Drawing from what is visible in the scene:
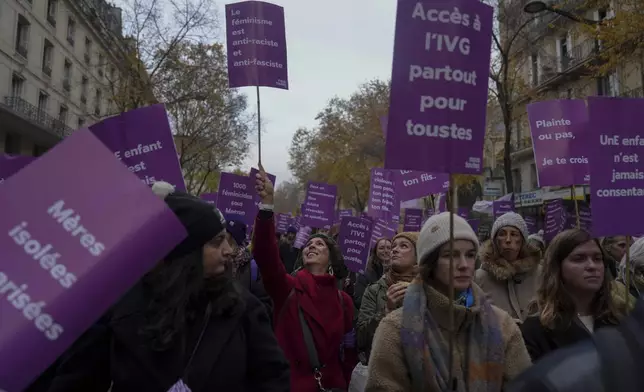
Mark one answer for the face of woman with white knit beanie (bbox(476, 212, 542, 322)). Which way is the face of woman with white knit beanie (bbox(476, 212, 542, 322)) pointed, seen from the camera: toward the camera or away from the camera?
toward the camera

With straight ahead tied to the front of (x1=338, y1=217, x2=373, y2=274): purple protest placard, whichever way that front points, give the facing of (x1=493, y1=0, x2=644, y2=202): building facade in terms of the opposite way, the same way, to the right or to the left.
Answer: to the right

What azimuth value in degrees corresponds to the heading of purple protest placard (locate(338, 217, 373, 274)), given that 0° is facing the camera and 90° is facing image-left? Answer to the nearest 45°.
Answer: approximately 0°

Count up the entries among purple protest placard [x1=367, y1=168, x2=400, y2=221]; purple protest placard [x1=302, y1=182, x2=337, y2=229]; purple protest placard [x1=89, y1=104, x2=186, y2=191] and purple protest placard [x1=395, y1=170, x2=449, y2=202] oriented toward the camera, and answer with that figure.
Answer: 4

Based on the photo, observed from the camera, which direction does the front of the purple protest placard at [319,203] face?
facing the viewer

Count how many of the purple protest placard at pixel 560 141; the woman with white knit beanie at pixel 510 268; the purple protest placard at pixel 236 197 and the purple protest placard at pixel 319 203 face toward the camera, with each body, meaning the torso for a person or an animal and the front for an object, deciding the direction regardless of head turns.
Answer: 4

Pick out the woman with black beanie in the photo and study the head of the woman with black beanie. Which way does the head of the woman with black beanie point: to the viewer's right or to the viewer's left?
to the viewer's right

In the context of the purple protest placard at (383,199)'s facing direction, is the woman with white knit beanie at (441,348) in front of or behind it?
in front

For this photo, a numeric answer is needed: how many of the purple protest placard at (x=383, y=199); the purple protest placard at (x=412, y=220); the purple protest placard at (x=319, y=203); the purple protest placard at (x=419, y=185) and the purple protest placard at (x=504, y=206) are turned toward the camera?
5

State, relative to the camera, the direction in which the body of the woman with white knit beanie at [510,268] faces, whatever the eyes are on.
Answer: toward the camera

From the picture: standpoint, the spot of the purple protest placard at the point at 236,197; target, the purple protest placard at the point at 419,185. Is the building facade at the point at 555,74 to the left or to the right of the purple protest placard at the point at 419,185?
left

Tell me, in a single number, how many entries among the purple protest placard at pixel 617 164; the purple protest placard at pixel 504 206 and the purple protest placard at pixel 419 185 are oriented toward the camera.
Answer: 3

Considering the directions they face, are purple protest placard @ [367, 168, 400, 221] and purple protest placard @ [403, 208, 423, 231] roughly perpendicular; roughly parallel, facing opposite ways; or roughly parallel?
roughly parallel

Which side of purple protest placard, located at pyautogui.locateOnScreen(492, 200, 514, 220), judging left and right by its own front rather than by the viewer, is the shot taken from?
front
